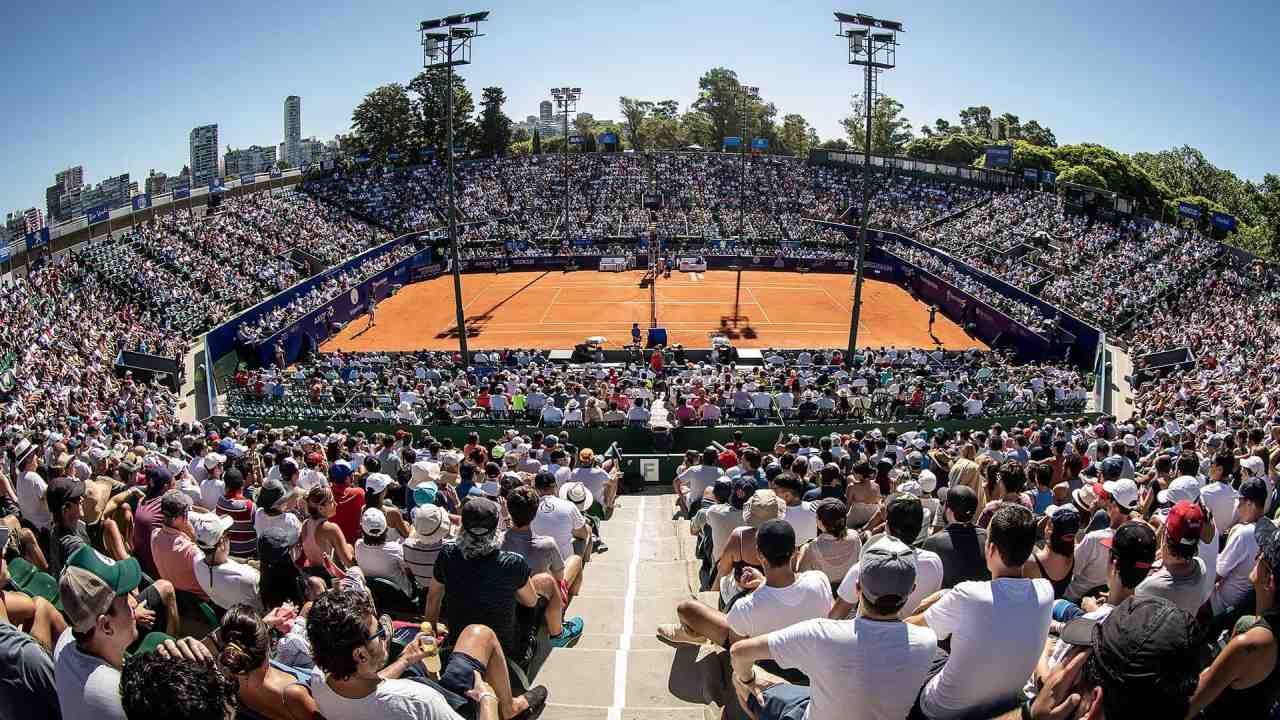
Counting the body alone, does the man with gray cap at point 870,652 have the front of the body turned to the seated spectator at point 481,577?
no

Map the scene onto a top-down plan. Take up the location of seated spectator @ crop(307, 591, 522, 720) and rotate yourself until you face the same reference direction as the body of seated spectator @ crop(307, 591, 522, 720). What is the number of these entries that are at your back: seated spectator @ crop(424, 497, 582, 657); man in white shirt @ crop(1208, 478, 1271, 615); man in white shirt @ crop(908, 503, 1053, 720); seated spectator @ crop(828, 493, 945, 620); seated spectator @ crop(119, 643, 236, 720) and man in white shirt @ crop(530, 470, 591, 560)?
1

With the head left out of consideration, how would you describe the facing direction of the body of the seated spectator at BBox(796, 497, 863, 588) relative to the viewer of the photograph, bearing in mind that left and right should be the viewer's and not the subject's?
facing away from the viewer

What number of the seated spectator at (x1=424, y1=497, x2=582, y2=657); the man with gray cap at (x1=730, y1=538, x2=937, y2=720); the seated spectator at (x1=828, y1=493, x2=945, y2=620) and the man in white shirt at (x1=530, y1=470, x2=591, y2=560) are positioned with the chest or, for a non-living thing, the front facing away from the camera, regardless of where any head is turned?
4

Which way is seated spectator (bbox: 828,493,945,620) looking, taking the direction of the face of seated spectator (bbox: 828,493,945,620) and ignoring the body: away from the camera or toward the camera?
away from the camera

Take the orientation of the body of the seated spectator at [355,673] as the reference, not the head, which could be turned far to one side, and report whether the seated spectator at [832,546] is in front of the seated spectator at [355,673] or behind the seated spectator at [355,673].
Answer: in front

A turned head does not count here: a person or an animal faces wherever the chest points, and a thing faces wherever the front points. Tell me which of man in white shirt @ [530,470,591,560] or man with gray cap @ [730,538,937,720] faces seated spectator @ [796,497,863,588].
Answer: the man with gray cap

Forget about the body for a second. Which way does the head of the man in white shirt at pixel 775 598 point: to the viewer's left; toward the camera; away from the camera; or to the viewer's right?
away from the camera

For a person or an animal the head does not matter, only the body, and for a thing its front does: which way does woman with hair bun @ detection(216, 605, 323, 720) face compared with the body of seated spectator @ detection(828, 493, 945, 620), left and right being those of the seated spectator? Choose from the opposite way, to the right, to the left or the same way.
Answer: the same way

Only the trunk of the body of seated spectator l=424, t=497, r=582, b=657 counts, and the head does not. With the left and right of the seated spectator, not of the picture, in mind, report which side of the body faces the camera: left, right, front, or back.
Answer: back

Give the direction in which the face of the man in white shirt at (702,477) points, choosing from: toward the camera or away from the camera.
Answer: away from the camera

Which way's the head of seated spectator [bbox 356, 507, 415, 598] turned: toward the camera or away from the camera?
away from the camera

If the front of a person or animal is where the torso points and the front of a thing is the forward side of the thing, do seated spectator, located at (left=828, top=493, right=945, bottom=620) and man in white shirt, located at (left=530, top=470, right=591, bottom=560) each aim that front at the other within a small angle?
no

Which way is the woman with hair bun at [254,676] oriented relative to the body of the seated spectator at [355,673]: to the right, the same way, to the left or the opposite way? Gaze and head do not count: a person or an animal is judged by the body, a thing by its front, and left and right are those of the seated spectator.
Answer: the same way

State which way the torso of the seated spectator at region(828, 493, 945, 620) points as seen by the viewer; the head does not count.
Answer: away from the camera

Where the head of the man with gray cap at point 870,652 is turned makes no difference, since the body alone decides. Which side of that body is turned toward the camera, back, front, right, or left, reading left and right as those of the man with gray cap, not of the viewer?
back

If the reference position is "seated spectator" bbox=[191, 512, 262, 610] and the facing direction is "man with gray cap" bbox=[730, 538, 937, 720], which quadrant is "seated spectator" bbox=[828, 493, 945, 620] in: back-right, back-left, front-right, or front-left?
front-left

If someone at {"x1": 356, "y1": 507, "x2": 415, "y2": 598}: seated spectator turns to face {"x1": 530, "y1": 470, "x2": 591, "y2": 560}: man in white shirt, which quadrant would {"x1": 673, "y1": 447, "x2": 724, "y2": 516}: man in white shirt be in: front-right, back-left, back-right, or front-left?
front-left
